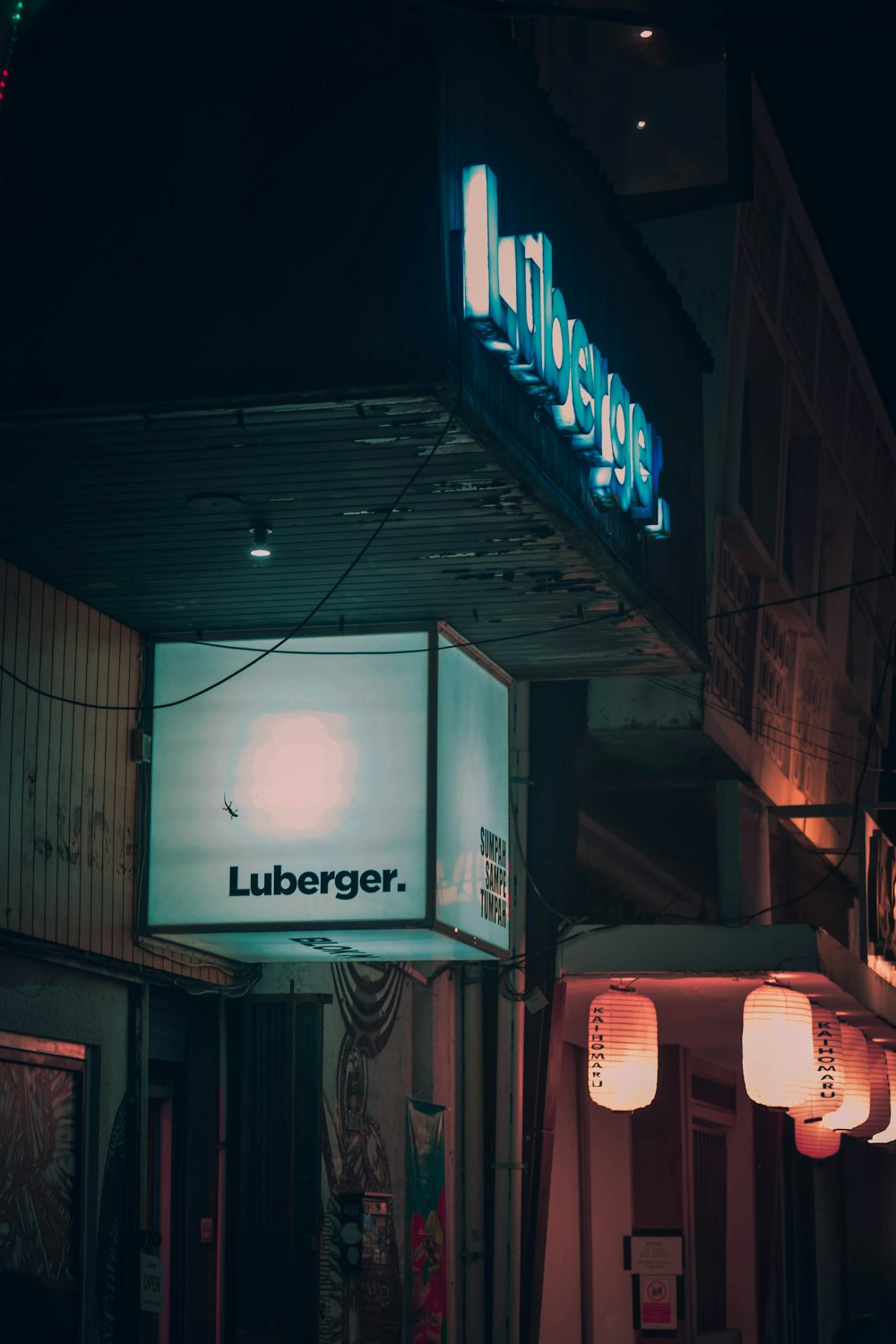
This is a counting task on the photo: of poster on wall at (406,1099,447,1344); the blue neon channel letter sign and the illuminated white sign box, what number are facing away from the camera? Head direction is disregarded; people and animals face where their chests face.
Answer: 0

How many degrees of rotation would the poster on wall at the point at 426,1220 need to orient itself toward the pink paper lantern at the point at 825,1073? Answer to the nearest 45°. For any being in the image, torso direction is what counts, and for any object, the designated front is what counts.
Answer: approximately 90° to its left

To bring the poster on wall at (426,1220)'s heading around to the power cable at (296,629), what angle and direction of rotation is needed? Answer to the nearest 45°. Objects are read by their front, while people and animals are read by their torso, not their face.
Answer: approximately 45° to its right

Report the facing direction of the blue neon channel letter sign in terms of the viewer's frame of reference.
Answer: facing the viewer and to the right of the viewer

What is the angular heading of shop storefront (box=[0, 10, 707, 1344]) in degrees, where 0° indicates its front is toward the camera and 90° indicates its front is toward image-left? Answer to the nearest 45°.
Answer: approximately 315°

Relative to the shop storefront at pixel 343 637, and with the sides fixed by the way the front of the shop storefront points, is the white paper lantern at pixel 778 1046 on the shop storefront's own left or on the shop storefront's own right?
on the shop storefront's own left

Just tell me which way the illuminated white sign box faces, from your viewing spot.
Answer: facing the viewer

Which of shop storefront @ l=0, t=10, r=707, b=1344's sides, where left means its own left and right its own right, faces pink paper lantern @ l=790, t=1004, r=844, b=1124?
left

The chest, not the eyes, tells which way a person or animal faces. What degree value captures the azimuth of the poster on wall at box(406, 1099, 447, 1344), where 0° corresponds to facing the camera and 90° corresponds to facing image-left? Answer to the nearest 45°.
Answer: approximately 315°
